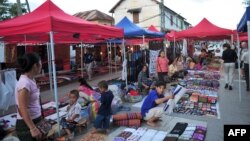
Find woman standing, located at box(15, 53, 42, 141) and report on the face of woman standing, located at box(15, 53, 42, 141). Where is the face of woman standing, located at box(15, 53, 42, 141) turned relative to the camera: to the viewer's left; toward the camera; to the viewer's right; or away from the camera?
to the viewer's right

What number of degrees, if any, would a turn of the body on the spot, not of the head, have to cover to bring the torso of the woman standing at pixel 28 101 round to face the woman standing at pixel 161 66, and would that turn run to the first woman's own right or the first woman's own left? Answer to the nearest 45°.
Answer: approximately 45° to the first woman's own left

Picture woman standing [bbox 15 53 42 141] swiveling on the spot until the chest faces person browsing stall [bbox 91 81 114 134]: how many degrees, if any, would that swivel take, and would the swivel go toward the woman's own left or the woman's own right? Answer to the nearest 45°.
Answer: approximately 45° to the woman's own left

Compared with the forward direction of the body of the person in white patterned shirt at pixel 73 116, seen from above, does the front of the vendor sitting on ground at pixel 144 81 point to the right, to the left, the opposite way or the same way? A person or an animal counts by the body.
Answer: to the left

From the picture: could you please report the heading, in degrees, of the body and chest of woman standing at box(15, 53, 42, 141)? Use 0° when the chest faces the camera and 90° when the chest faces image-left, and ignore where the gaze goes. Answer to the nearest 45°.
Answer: approximately 270°

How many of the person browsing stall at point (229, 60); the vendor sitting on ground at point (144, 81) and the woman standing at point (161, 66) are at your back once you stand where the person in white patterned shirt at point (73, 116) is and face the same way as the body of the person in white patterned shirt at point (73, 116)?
3

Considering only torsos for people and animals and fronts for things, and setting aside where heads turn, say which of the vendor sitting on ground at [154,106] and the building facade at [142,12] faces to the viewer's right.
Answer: the vendor sitting on ground

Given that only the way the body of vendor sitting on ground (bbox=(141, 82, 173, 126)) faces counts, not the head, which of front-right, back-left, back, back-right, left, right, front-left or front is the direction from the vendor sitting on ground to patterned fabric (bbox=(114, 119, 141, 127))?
back

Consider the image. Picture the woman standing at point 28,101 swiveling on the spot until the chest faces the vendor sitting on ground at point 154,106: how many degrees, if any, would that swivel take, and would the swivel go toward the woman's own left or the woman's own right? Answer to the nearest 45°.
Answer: approximately 45° to the woman's own left

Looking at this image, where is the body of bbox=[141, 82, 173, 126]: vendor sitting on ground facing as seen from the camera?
to the viewer's right
